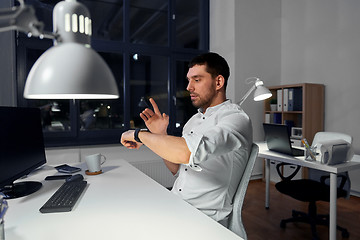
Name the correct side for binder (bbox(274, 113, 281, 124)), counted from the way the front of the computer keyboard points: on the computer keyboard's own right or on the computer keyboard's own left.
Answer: on the computer keyboard's own left

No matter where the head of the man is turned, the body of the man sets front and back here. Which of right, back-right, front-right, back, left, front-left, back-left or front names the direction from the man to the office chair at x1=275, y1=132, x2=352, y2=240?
back

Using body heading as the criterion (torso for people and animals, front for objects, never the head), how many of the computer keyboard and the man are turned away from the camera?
0

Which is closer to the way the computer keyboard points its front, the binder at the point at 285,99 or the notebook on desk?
the binder

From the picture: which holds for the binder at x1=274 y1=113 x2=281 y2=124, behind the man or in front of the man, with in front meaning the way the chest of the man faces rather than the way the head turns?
behind

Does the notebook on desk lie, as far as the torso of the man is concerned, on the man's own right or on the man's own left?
on the man's own right

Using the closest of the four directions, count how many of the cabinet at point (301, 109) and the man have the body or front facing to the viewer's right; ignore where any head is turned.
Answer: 0

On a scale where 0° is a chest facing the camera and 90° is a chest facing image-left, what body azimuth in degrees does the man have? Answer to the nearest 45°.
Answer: approximately 45°

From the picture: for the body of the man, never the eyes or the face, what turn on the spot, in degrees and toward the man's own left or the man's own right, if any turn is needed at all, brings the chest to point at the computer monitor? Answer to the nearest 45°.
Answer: approximately 45° to the man's own right

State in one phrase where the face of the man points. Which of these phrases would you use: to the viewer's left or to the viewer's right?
to the viewer's left
